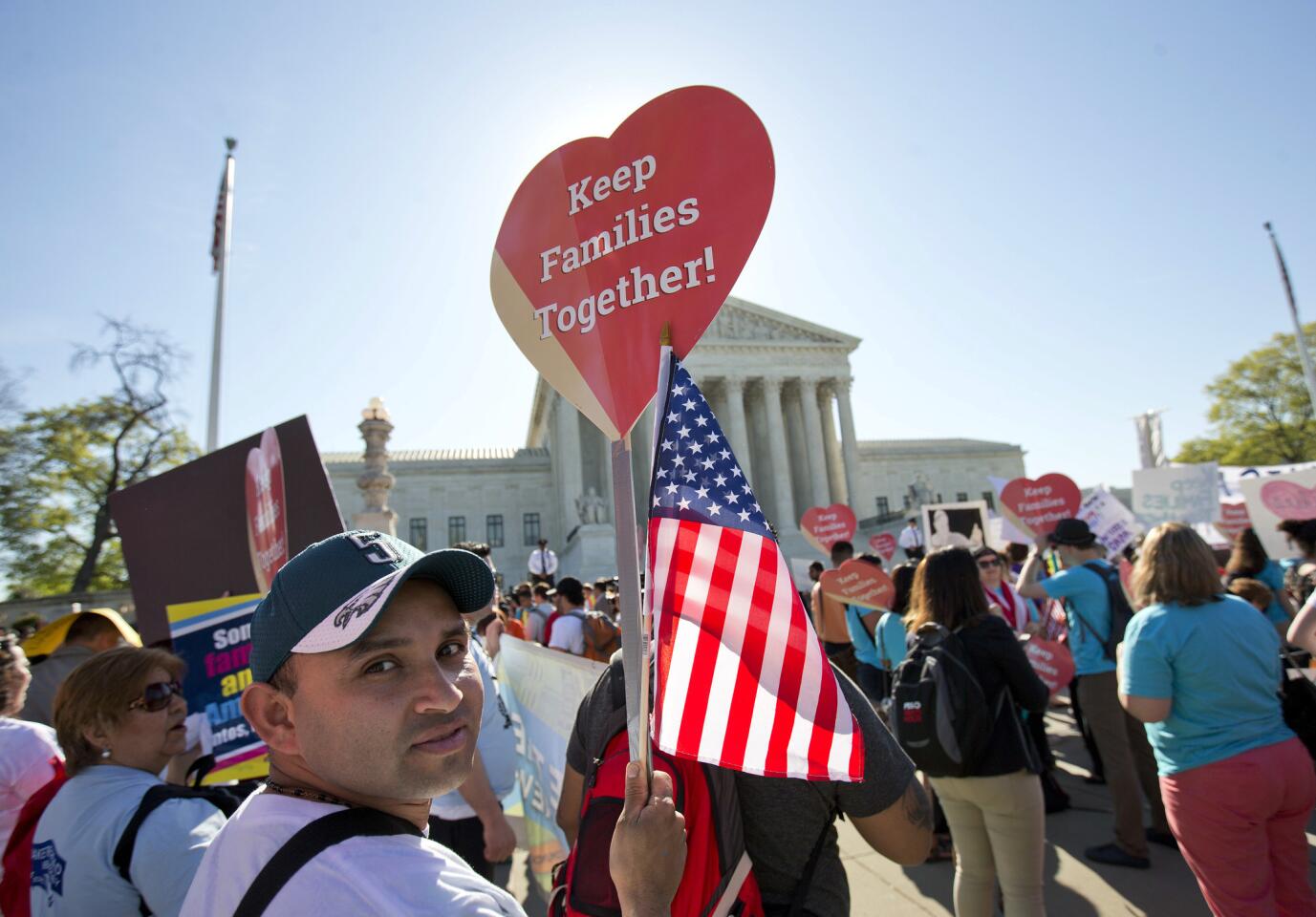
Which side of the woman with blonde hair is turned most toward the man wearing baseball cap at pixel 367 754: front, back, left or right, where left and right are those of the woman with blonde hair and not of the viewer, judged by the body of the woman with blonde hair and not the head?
left

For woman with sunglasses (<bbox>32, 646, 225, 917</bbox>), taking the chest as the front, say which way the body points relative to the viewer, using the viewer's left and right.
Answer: facing away from the viewer and to the right of the viewer

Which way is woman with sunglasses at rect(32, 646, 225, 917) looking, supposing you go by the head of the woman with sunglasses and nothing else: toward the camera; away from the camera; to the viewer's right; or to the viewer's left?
to the viewer's right

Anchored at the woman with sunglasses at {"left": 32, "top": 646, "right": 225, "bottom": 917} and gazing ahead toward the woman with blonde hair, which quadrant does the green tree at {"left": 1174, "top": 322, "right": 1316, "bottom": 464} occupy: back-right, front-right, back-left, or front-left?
front-left

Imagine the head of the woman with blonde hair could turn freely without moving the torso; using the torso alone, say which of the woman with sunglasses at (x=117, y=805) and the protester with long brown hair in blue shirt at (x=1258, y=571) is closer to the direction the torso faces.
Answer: the protester with long brown hair in blue shirt

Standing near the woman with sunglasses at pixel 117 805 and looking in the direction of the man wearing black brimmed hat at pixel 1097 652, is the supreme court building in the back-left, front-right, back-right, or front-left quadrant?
front-left

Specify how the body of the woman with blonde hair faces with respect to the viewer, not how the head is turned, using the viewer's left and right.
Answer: facing away from the viewer and to the left of the viewer

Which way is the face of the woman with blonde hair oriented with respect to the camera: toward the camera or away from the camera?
away from the camera

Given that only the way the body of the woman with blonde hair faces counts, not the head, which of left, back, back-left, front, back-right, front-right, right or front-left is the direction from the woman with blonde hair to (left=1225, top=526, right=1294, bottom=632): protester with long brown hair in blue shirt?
front-right

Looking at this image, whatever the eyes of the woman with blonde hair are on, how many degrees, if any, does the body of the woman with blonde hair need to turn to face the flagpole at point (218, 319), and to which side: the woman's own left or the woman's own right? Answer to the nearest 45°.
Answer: approximately 45° to the woman's own left

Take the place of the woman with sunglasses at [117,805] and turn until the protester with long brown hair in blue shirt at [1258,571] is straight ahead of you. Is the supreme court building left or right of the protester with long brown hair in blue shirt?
left
